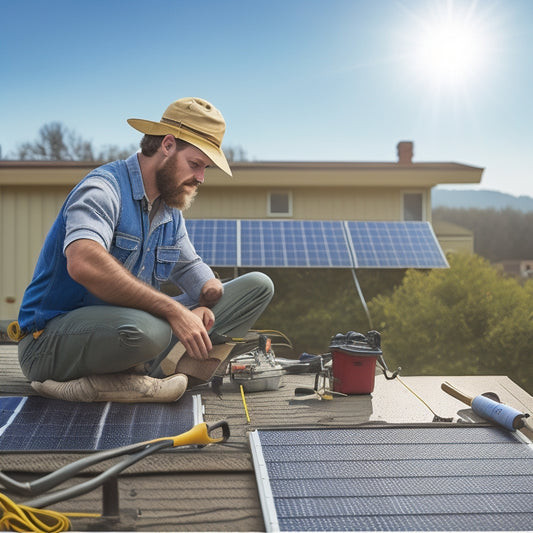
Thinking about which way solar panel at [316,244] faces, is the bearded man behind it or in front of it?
in front

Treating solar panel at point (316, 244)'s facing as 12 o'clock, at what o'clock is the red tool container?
The red tool container is roughly at 12 o'clock from the solar panel.

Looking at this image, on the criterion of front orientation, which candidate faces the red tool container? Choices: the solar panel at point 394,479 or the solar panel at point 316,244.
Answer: the solar panel at point 316,244

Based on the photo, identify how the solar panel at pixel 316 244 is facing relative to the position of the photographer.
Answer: facing the viewer

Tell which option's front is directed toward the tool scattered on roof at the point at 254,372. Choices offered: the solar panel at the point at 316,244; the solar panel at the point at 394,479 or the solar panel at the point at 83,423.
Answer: the solar panel at the point at 316,244

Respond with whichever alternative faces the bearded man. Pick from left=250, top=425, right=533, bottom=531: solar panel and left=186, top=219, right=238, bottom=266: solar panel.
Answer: left=186, top=219, right=238, bottom=266: solar panel

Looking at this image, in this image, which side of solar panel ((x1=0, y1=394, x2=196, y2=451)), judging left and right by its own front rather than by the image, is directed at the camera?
front

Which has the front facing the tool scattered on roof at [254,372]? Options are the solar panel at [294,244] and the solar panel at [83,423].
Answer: the solar panel at [294,244]

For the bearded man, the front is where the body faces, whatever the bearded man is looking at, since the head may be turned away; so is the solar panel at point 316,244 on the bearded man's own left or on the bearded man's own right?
on the bearded man's own left

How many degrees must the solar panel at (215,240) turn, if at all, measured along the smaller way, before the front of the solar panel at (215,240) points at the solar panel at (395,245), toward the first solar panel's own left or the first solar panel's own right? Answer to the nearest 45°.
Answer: approximately 90° to the first solar panel's own left

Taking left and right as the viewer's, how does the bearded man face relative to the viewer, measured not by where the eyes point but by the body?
facing the viewer and to the right of the viewer
